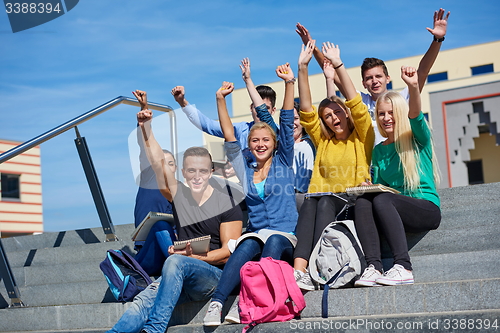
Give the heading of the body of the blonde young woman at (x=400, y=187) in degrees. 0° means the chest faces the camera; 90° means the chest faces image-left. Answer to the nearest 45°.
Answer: approximately 45°

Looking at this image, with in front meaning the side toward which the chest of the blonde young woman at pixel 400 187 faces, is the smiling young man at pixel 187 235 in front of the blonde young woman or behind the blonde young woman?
in front

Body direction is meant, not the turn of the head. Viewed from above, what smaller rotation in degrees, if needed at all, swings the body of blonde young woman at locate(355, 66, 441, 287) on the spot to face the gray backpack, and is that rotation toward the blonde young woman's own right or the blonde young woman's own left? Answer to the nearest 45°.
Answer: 0° — they already face it

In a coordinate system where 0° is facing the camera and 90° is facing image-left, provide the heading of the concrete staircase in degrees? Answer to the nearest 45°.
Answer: approximately 0°

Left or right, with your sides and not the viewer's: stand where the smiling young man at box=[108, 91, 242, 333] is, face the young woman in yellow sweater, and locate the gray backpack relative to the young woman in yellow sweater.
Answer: right

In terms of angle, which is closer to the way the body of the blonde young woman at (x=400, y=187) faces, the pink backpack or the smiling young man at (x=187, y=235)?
the pink backpack

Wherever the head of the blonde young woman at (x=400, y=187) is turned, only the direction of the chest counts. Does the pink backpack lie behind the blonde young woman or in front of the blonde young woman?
in front

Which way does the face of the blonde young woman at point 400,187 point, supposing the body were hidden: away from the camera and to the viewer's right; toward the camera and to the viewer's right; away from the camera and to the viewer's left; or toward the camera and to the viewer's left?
toward the camera and to the viewer's left
